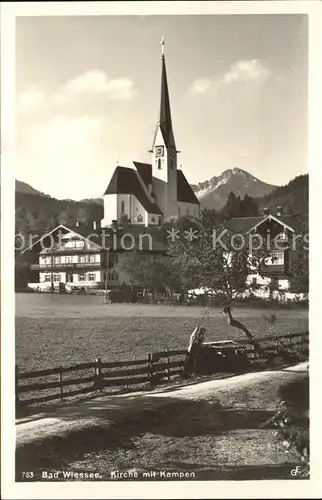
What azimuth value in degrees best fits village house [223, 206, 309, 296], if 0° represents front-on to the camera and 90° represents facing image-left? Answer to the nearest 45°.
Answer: approximately 0°
